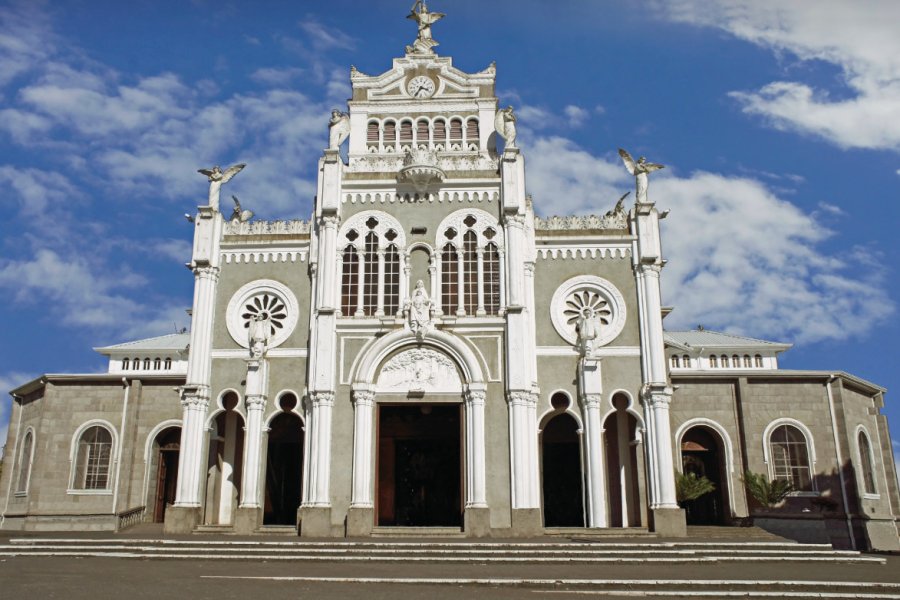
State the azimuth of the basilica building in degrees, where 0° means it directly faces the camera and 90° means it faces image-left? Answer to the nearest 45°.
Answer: approximately 0°
